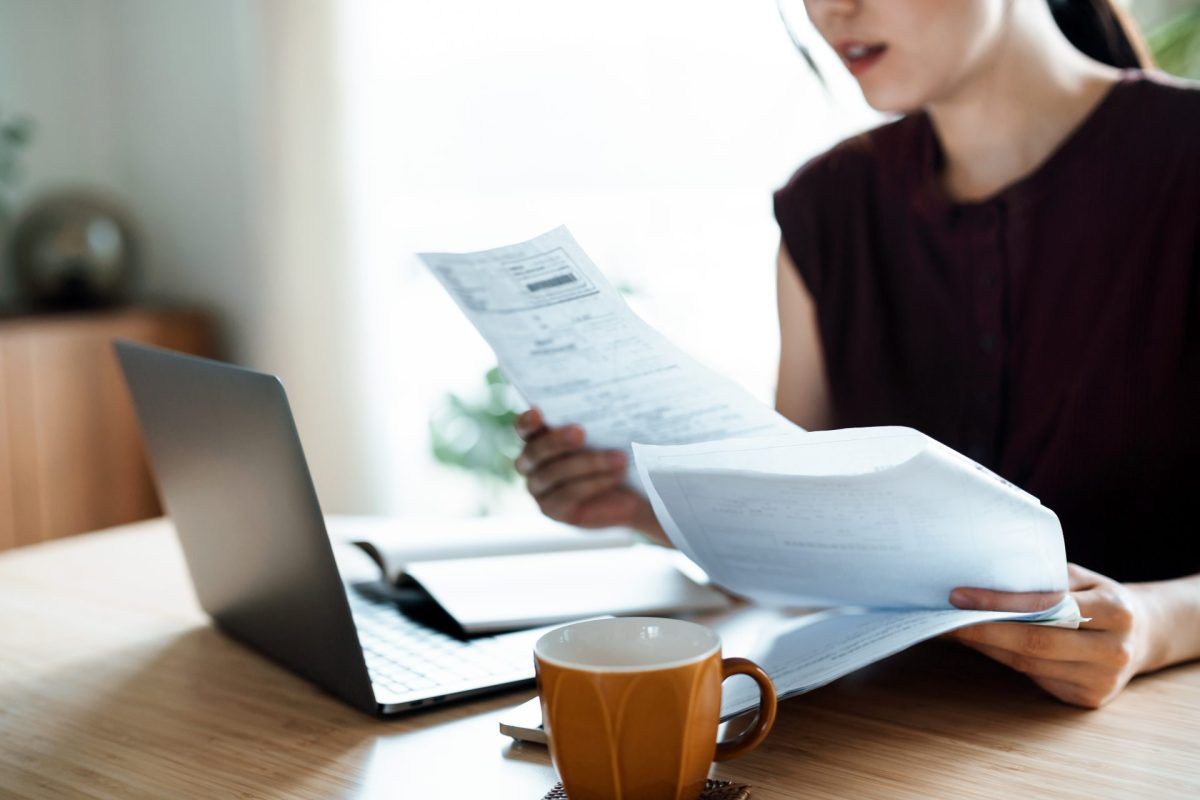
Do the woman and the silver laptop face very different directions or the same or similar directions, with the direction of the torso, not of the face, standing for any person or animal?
very different directions

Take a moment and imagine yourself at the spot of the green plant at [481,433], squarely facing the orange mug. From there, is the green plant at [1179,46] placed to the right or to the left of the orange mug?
left

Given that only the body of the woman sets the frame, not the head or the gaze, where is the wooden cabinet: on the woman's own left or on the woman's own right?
on the woman's own right

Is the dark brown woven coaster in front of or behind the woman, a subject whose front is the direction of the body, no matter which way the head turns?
in front

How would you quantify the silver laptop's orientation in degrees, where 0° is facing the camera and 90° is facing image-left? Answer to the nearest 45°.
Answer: approximately 225°

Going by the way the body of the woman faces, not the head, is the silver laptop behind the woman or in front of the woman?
in front

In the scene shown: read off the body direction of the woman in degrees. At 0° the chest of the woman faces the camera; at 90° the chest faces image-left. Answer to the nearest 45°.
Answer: approximately 45°

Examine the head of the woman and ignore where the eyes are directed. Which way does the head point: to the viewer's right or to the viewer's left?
to the viewer's left
